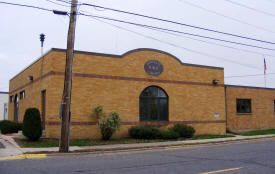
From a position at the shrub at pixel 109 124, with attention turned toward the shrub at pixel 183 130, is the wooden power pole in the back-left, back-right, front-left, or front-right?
back-right

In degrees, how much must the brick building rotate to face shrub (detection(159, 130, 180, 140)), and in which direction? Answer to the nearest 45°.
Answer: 0° — it already faces it

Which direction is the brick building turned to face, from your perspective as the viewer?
facing the viewer and to the right of the viewer

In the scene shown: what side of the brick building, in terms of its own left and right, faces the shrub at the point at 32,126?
right

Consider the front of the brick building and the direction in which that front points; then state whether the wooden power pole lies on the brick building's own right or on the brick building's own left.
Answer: on the brick building's own right

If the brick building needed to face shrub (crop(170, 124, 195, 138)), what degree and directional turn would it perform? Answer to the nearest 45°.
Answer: approximately 45° to its left
